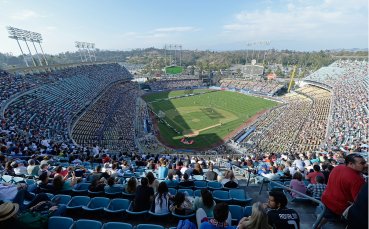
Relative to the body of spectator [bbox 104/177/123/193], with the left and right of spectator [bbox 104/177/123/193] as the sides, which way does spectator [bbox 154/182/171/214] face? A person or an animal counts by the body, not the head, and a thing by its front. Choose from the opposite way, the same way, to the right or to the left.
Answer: the same way

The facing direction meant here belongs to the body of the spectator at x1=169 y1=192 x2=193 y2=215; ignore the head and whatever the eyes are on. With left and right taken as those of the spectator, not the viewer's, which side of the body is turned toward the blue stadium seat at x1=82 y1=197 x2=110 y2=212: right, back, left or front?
left

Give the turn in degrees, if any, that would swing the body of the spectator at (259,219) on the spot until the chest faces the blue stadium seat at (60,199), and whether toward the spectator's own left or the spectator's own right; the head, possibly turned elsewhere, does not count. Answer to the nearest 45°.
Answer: approximately 90° to the spectator's own left

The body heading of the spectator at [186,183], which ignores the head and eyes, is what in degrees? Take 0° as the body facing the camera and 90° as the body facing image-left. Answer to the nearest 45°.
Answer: approximately 180°

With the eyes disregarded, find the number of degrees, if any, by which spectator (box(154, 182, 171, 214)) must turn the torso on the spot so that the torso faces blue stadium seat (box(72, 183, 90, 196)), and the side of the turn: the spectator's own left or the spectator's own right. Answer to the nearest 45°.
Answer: approximately 45° to the spectator's own left

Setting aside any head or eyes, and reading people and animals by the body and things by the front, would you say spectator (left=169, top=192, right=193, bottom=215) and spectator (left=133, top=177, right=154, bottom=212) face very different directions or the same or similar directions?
same or similar directions

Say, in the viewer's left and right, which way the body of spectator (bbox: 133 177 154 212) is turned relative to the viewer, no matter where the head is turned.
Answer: facing away from the viewer

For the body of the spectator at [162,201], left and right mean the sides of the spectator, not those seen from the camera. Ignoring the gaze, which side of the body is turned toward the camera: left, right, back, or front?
back

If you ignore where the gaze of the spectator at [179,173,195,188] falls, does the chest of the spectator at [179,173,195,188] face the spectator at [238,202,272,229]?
no

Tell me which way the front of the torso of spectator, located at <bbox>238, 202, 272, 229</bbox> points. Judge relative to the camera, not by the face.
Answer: away from the camera

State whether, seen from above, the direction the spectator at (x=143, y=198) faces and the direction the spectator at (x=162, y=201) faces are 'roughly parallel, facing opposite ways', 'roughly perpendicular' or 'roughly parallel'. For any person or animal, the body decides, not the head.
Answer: roughly parallel

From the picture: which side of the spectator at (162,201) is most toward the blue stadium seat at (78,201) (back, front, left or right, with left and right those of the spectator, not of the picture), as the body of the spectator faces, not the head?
left

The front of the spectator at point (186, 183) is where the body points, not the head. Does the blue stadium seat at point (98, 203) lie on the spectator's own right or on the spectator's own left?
on the spectator's own left

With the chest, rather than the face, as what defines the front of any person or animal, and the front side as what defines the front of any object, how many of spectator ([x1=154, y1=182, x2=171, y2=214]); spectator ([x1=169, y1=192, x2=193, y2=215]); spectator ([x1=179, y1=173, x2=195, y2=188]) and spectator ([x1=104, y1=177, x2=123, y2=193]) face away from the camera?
4

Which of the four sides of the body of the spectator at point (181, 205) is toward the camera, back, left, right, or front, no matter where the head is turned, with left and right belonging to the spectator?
back

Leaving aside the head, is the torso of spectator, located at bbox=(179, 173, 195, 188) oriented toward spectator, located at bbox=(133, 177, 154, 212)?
no

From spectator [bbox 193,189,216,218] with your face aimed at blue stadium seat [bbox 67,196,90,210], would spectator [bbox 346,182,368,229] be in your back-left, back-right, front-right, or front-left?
back-left

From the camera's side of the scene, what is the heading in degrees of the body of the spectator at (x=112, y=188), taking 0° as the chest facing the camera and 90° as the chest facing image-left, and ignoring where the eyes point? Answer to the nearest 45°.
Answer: approximately 180°
